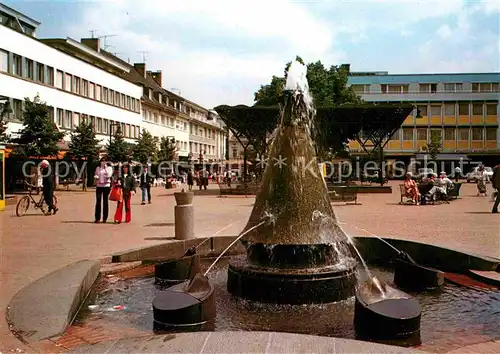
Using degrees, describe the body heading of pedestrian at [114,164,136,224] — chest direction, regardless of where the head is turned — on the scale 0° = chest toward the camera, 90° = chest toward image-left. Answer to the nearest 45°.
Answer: approximately 0°

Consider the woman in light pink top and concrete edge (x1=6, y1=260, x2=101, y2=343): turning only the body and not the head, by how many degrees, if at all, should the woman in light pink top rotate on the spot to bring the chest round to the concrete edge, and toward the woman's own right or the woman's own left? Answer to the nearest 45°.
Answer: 0° — they already face it

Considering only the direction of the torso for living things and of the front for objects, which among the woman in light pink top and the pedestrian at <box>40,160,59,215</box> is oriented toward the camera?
the woman in light pink top

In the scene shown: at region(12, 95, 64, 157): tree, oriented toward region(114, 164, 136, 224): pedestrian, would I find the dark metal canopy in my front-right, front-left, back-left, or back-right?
front-left

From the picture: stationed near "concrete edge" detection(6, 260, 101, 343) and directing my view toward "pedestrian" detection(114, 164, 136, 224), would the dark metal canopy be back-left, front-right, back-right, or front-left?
front-right

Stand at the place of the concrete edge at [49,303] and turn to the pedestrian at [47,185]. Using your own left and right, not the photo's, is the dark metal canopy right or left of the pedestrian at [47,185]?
right

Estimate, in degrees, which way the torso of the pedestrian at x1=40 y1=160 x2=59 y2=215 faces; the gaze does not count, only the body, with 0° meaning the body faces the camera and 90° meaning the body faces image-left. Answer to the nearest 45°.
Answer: approximately 90°

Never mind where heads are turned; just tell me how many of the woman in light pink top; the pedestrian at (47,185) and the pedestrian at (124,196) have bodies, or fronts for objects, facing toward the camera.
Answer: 2

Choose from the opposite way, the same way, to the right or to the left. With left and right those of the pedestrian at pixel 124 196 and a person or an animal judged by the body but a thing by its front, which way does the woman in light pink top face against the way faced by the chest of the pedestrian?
the same way

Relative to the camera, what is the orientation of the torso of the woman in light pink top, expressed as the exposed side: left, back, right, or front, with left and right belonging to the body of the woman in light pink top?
front

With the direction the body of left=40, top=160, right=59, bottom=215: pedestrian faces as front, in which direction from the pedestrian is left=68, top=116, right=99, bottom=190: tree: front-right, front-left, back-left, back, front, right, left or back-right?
right
